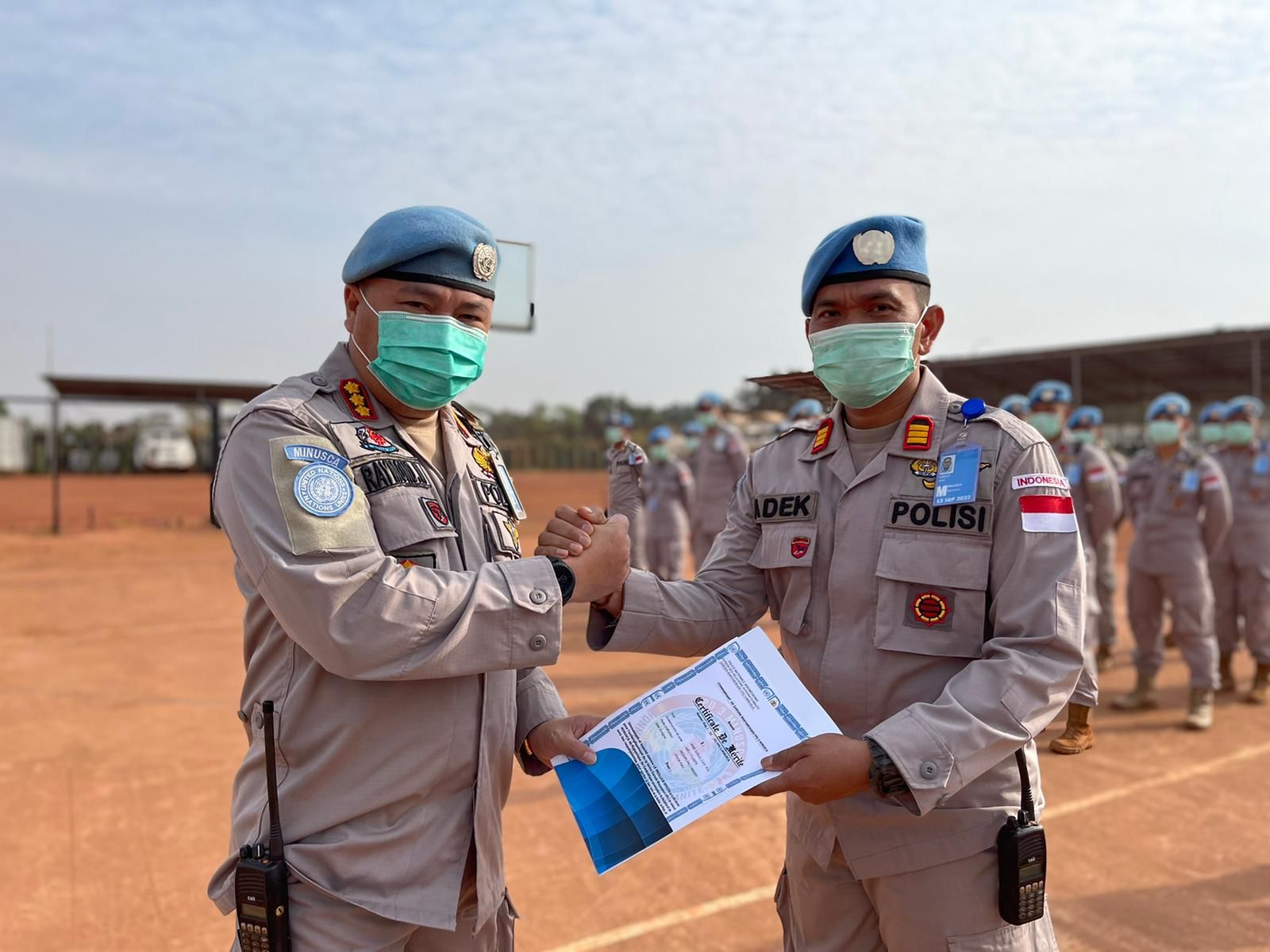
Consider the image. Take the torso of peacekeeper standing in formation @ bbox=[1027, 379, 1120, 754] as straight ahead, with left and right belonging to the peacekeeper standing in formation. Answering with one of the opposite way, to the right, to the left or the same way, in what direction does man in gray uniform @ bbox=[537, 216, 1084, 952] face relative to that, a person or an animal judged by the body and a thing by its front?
the same way

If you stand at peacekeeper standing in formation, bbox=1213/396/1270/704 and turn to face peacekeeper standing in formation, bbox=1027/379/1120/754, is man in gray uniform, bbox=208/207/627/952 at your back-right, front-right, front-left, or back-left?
front-left

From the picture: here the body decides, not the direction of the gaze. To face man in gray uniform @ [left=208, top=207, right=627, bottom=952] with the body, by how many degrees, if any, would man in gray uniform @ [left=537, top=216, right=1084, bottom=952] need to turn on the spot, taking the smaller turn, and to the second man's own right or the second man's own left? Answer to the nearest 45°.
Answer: approximately 45° to the second man's own right

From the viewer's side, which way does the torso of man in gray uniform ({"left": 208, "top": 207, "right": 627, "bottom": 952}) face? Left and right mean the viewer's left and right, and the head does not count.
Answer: facing the viewer and to the right of the viewer

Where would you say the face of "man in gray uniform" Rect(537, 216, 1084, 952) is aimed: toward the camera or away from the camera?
toward the camera

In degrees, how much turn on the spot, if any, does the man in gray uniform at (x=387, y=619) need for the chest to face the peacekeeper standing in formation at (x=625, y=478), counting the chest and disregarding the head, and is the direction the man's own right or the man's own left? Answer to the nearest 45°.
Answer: approximately 90° to the man's own left

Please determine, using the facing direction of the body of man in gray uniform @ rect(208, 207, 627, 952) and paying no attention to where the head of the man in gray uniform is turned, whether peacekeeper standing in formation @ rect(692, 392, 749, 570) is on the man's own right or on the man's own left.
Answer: on the man's own left

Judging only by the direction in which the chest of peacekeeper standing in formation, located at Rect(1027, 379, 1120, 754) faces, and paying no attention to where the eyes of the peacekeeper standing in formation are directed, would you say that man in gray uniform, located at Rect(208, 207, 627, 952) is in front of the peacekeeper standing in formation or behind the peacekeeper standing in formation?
in front

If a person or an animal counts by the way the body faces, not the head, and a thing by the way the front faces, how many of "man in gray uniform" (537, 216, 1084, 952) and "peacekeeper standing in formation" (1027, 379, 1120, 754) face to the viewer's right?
0

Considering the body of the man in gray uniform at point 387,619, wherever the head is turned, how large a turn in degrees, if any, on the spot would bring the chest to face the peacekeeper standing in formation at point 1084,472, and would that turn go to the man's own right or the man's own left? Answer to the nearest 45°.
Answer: approximately 90° to the man's own left

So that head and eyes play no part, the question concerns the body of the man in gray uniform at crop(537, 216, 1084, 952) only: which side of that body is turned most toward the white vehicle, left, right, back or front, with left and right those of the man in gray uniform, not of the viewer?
right

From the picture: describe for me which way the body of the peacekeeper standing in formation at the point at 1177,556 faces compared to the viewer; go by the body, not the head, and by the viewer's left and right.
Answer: facing the viewer and to the left of the viewer

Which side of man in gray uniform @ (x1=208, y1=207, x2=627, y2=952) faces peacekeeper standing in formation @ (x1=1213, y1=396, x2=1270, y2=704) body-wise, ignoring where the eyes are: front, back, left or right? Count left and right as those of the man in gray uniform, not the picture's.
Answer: left
